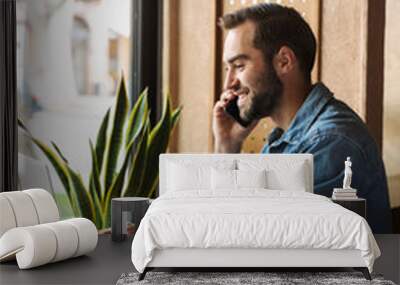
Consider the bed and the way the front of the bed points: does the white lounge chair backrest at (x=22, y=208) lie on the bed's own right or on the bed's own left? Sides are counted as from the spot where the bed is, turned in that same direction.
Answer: on the bed's own right

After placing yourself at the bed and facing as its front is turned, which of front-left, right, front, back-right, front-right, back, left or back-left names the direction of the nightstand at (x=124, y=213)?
back-right

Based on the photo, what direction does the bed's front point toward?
toward the camera
